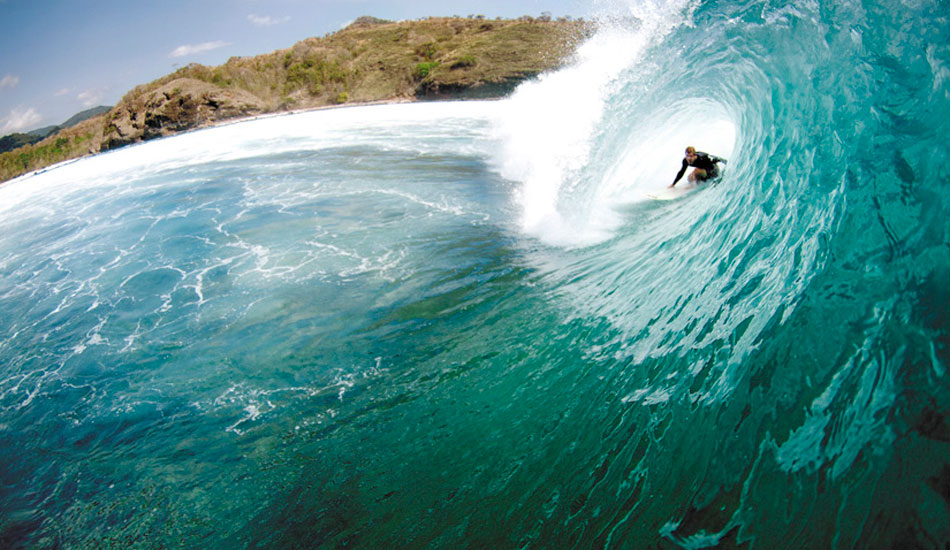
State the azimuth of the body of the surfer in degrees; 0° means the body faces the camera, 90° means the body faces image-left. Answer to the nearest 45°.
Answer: approximately 45°
